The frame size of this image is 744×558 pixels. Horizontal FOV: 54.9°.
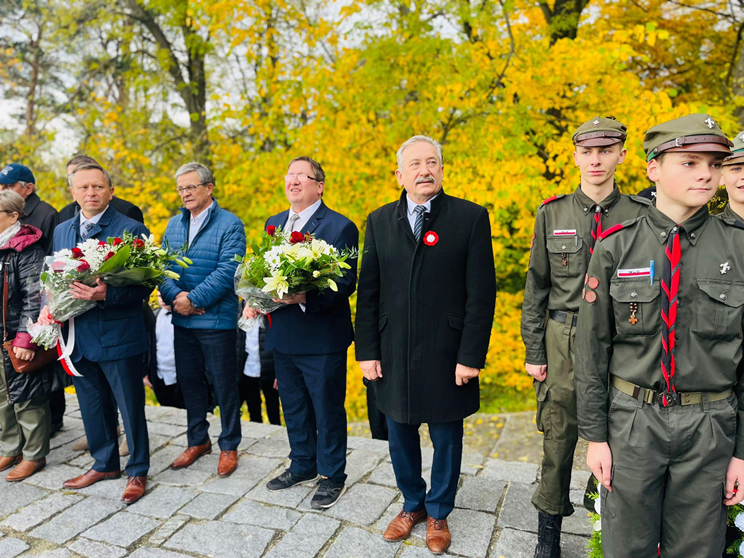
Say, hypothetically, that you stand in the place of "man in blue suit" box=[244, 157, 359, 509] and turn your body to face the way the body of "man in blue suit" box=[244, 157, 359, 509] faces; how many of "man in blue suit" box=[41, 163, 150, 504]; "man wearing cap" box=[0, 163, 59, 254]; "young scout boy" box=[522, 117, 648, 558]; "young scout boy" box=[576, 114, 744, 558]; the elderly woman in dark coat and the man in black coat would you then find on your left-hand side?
3

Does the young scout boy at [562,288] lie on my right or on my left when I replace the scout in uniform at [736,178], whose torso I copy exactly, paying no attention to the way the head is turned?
on my right

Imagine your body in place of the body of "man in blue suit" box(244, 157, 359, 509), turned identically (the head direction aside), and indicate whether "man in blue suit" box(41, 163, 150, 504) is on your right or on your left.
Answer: on your right

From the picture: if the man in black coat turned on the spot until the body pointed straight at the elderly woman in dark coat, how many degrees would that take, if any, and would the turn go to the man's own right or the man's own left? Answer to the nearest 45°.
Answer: approximately 90° to the man's own right

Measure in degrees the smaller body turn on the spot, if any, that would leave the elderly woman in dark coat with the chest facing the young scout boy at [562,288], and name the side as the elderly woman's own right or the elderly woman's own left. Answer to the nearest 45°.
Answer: approximately 90° to the elderly woman's own left

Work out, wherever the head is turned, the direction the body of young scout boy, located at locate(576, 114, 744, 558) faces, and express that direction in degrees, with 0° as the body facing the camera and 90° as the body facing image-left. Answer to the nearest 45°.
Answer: approximately 0°

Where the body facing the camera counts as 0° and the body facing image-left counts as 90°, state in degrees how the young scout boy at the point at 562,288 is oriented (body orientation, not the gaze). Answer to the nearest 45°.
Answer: approximately 0°

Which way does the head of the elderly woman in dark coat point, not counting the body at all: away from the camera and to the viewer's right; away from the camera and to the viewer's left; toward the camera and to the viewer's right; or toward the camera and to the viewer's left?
toward the camera and to the viewer's right

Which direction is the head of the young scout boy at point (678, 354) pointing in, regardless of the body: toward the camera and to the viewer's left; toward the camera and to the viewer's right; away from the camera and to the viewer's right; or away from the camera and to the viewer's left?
toward the camera and to the viewer's right
